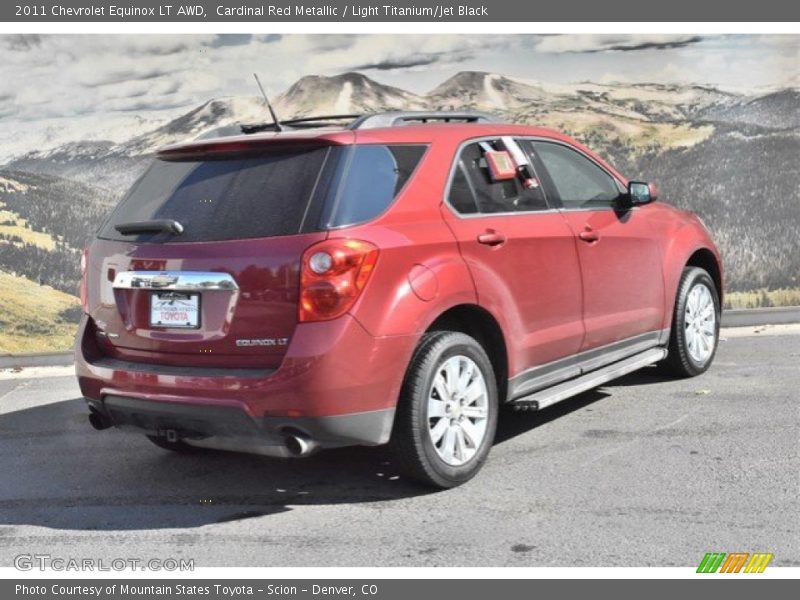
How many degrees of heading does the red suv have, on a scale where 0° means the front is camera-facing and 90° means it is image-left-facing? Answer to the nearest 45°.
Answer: approximately 225°
